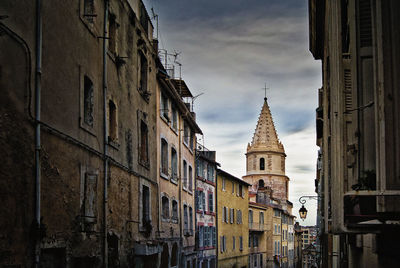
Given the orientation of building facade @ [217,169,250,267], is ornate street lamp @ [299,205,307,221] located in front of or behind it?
in front

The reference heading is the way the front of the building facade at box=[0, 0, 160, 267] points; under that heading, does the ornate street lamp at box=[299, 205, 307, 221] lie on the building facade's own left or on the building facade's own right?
on the building facade's own left

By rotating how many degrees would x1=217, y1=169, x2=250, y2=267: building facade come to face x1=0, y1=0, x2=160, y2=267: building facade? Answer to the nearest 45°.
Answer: approximately 45° to its right

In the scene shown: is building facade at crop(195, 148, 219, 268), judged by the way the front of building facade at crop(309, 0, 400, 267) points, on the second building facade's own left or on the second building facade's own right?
on the second building facade's own right

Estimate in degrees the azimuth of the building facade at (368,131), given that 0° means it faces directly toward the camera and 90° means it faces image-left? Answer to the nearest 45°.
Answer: approximately 45°

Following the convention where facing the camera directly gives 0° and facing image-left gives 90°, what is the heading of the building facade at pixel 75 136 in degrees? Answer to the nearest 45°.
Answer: approximately 315°

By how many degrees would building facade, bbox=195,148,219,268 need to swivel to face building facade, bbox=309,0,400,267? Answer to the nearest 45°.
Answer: approximately 45° to its right
